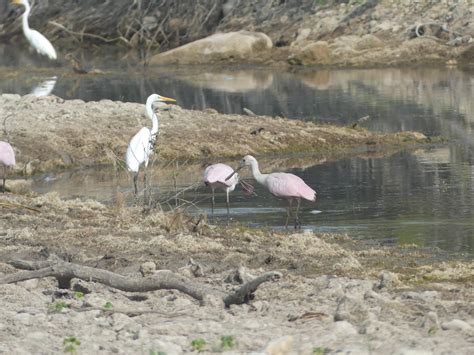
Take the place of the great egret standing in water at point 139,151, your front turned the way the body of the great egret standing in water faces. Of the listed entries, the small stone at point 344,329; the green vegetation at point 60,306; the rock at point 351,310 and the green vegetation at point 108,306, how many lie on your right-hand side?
4

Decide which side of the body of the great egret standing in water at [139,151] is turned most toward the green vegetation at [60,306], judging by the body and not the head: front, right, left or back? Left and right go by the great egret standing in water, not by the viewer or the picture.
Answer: right

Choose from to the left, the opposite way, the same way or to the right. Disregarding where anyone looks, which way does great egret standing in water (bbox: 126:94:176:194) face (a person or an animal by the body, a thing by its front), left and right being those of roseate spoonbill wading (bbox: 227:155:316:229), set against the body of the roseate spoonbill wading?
the opposite way

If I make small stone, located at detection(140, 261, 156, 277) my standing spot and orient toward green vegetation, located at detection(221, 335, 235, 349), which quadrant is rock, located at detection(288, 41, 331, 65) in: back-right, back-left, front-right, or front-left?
back-left

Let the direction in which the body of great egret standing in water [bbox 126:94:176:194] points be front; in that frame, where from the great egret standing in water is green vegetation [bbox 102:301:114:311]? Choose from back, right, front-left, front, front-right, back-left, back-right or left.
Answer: right

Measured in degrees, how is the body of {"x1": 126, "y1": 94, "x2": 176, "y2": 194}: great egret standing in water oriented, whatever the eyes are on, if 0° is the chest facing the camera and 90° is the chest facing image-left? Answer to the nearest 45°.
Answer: approximately 270°

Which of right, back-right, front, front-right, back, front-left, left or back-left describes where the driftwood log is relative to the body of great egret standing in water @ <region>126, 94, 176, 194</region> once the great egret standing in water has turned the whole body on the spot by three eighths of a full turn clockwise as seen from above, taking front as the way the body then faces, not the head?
front-left

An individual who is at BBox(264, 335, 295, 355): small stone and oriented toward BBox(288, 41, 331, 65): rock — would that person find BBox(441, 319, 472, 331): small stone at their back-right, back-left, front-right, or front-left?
front-right

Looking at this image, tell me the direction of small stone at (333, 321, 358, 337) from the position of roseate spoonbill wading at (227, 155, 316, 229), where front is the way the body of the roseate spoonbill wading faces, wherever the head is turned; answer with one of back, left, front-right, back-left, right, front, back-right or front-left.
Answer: left

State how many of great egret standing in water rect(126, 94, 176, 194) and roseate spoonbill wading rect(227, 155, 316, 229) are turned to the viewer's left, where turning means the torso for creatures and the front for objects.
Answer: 1

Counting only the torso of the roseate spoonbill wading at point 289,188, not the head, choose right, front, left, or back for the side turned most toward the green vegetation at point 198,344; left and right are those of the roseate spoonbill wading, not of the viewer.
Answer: left

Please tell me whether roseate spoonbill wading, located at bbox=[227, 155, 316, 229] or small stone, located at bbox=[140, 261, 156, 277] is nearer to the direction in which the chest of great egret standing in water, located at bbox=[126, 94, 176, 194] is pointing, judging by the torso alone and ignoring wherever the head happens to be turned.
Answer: the roseate spoonbill wading

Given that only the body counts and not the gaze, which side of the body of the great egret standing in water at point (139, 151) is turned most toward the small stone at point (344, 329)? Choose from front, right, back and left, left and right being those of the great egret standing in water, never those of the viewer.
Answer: right

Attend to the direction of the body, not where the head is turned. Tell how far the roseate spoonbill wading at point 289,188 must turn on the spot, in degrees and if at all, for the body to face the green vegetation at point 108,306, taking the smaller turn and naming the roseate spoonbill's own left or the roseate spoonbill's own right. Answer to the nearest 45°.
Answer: approximately 90° to the roseate spoonbill's own left

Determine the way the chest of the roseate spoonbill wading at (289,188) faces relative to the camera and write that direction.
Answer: to the viewer's left
